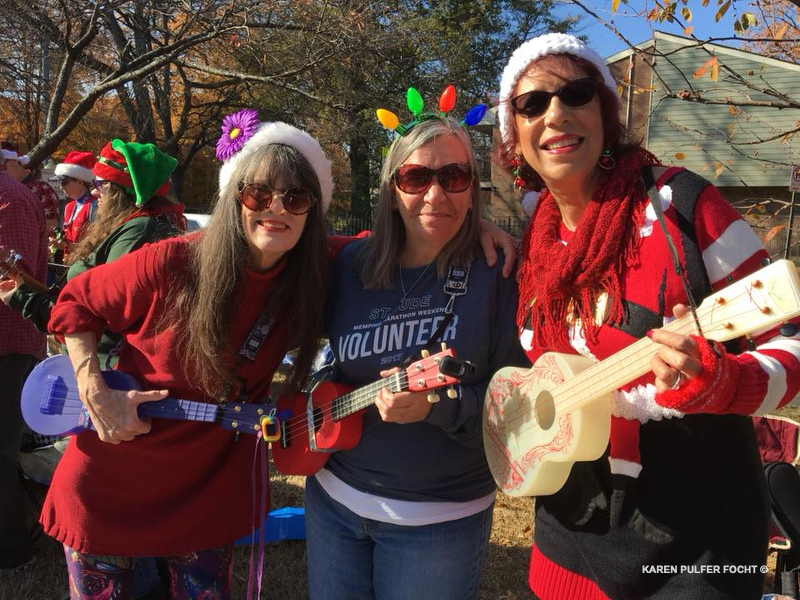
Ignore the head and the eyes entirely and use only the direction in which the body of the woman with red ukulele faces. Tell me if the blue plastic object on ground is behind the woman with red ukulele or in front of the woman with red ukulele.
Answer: behind

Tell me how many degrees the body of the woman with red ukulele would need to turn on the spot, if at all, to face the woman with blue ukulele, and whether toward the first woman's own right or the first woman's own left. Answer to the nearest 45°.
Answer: approximately 90° to the first woman's own right

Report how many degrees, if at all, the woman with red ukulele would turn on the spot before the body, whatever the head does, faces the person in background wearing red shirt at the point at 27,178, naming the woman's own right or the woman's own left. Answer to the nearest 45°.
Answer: approximately 135° to the woman's own right

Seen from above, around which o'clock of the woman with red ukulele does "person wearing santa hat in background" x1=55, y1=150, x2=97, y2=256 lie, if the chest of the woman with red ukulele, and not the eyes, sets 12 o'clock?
The person wearing santa hat in background is roughly at 5 o'clock from the woman with red ukulele.

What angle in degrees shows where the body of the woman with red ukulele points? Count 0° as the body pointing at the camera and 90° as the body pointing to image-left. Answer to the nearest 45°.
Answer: approximately 0°

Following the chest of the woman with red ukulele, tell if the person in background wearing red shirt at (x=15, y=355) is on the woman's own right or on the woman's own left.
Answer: on the woman's own right

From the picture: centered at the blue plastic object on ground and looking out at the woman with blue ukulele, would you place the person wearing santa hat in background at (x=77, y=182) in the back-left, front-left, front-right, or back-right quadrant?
back-right
